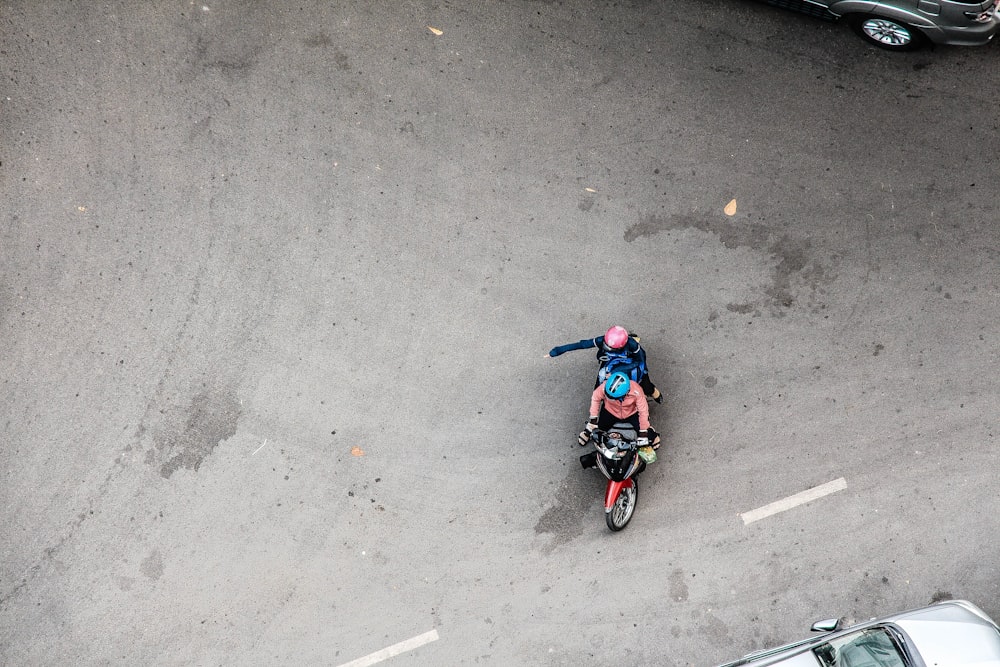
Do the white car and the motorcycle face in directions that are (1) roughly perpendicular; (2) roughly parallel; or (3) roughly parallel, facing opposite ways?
roughly perpendicular

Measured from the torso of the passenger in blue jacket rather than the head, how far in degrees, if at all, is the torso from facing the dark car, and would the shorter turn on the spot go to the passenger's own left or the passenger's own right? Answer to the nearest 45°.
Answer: approximately 135° to the passenger's own left

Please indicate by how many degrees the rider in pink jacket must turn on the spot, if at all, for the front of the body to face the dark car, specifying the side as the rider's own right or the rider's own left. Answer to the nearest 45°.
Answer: approximately 135° to the rider's own left

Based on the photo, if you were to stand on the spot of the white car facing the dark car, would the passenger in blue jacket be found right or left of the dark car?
left

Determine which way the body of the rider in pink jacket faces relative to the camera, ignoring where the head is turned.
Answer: toward the camera

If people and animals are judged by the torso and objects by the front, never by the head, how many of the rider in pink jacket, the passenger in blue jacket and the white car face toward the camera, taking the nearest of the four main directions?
2

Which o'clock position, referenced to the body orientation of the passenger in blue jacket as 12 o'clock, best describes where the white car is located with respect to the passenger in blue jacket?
The white car is roughly at 10 o'clock from the passenger in blue jacket.
